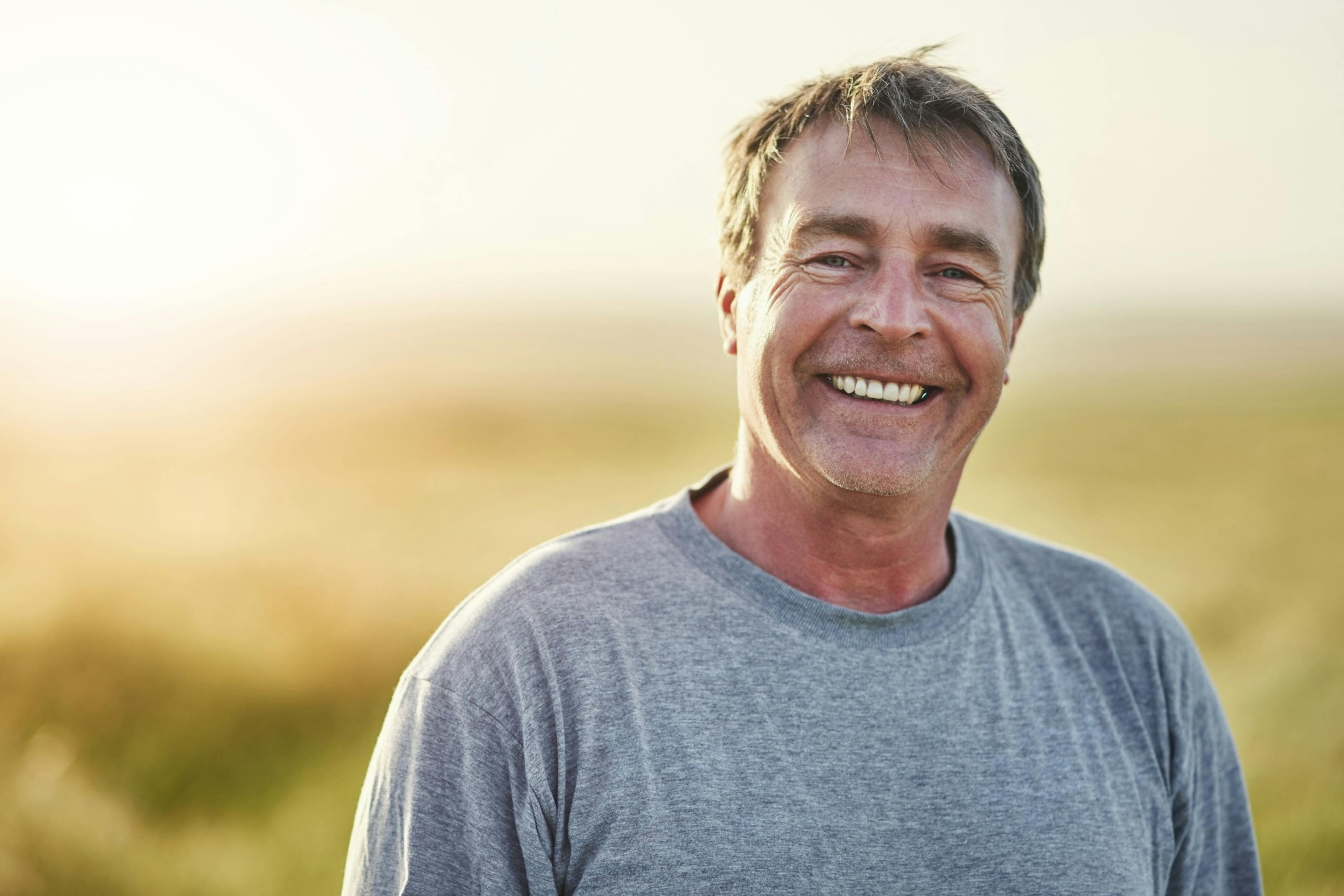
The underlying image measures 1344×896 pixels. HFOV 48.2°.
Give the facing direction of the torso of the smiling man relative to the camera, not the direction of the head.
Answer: toward the camera
